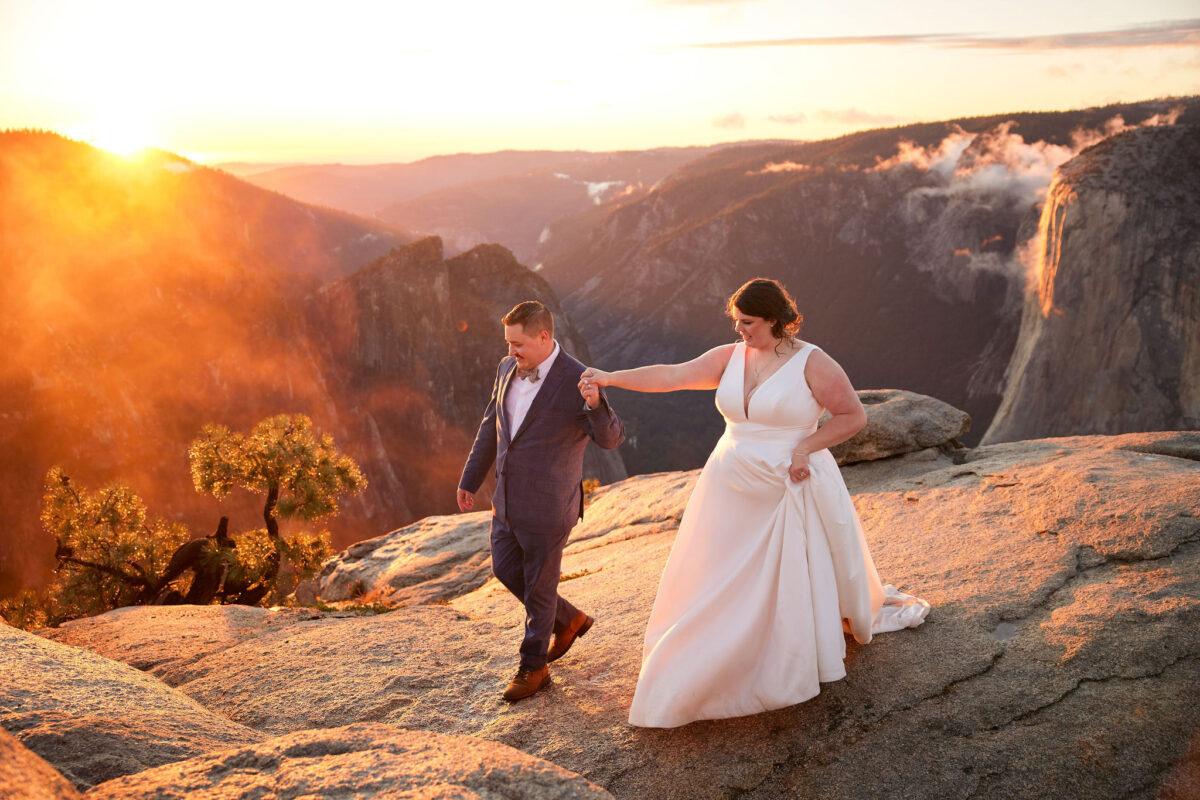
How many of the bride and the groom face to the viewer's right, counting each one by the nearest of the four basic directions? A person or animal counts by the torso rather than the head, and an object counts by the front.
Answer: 0

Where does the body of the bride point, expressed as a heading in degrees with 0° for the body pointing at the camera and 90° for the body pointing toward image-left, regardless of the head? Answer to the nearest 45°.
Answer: approximately 45°

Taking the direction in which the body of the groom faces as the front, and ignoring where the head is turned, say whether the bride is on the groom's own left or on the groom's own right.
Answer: on the groom's own left

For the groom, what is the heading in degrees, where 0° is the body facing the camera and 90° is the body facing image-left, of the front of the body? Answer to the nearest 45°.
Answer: approximately 45°
